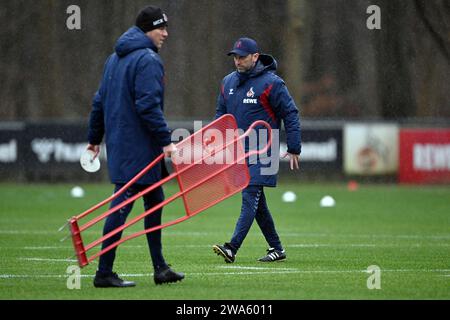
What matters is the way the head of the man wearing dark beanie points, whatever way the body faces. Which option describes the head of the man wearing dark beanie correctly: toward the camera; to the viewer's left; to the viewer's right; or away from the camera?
to the viewer's right

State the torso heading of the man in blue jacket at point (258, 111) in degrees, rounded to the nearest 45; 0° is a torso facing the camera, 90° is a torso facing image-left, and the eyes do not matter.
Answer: approximately 45°

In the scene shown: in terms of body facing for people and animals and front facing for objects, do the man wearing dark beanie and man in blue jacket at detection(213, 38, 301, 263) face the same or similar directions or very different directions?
very different directions

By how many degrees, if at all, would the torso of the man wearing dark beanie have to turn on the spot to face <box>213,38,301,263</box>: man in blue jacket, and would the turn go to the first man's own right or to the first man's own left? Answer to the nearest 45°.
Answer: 0° — they already face them

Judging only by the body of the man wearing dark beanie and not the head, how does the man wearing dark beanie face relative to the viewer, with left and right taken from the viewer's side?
facing away from the viewer and to the right of the viewer
